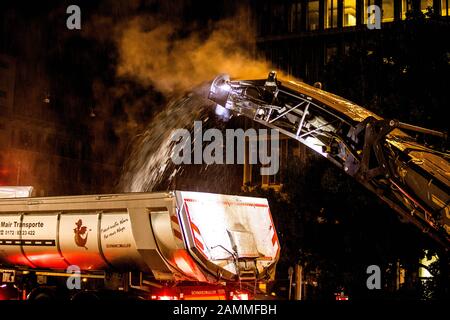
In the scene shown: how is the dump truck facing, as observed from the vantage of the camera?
facing away from the viewer and to the left of the viewer
